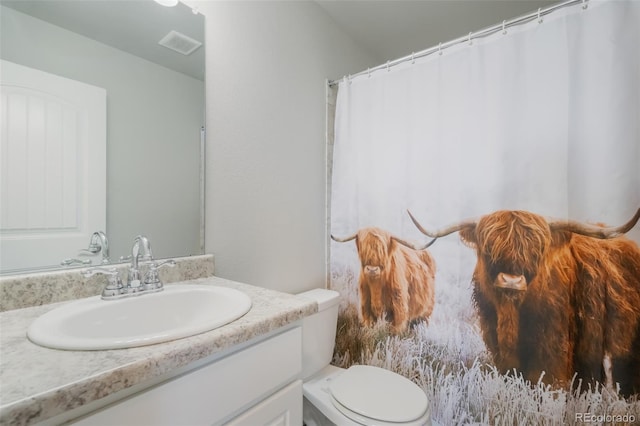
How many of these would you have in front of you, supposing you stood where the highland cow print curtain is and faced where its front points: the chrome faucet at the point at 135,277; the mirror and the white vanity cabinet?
3

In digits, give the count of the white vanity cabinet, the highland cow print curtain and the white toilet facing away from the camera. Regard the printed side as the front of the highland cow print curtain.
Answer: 0

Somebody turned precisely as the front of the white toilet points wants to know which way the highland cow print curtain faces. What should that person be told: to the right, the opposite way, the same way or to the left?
to the right

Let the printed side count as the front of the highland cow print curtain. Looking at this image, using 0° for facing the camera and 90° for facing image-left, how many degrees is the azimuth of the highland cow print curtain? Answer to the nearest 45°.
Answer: approximately 45°

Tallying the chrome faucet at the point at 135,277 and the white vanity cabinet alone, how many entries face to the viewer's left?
0

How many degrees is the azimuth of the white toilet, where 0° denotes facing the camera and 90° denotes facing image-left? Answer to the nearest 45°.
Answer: approximately 315°

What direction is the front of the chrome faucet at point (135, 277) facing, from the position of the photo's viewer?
facing the viewer and to the right of the viewer

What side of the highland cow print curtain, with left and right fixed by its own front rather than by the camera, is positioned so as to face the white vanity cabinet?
front
